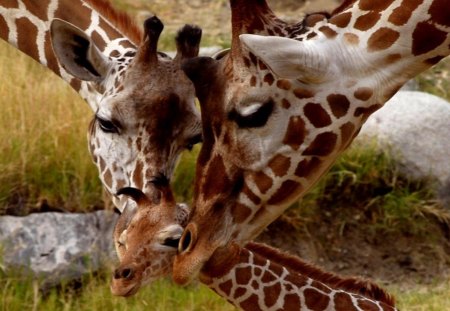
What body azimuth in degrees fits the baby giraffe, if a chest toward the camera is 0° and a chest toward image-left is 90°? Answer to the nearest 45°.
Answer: approximately 45°

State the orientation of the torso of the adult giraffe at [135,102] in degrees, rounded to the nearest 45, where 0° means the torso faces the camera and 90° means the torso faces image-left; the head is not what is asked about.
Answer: approximately 315°
